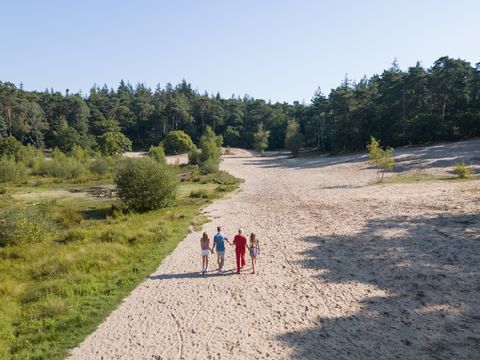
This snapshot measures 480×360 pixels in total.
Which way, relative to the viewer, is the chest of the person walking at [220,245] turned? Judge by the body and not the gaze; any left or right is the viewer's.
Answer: facing away from the viewer

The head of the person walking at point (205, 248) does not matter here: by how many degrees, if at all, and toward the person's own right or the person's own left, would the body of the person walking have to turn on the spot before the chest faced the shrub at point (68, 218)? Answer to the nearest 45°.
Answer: approximately 45° to the person's own left

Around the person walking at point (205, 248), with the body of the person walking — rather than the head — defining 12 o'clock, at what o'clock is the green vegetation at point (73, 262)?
The green vegetation is roughly at 10 o'clock from the person walking.

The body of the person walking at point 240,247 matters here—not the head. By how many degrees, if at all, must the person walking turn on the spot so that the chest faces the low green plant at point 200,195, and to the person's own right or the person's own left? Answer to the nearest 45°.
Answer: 0° — they already face it

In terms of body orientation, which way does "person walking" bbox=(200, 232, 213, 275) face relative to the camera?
away from the camera

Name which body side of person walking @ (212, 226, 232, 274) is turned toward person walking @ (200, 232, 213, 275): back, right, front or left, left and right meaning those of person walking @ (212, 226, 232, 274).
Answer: left

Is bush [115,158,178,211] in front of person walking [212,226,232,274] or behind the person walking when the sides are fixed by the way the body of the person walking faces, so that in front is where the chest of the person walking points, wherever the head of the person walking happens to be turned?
in front

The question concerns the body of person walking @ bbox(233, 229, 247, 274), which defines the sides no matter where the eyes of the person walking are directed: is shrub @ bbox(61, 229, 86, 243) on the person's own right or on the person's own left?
on the person's own left

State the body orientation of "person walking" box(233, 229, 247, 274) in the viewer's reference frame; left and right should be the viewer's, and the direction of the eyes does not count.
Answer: facing away from the viewer

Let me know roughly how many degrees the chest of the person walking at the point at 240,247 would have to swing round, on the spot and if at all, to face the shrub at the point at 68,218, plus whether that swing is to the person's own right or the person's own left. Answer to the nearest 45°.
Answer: approximately 45° to the person's own left

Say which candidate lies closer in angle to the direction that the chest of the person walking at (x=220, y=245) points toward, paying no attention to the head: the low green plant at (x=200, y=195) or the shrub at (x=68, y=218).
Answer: the low green plant

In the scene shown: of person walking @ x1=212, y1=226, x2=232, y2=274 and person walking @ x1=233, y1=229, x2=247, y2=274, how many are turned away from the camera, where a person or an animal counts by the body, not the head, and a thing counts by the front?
2

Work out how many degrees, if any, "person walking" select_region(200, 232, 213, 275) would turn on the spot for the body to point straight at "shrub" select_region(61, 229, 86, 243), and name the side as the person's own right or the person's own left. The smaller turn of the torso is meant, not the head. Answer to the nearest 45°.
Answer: approximately 45° to the person's own left

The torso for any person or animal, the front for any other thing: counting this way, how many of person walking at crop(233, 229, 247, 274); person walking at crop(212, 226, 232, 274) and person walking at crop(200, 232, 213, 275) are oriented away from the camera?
3
